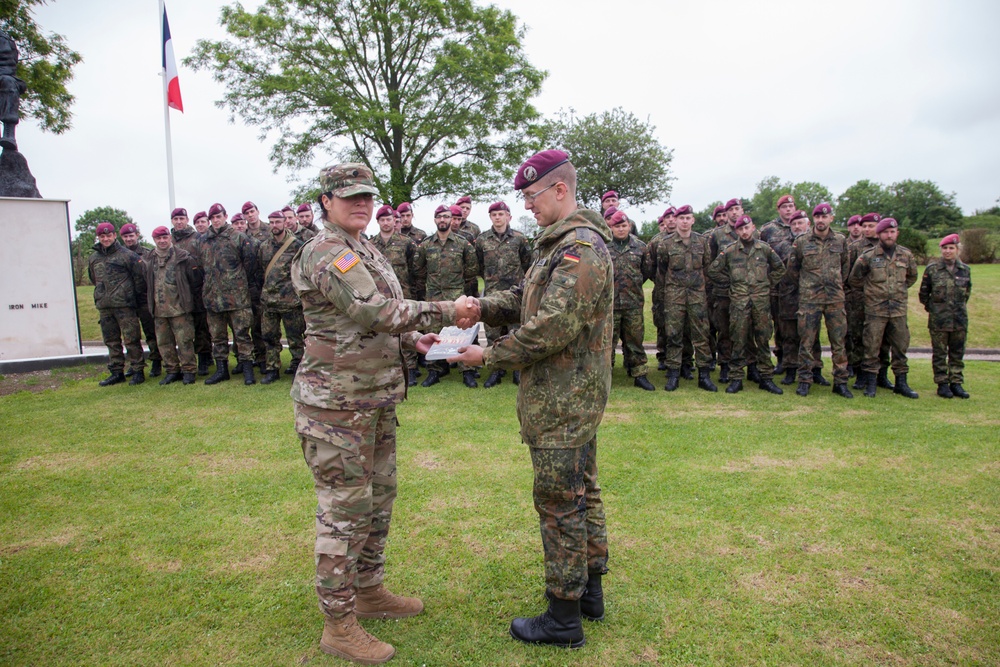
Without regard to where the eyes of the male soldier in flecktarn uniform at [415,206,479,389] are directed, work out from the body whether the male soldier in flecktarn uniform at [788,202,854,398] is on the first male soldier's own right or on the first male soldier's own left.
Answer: on the first male soldier's own left

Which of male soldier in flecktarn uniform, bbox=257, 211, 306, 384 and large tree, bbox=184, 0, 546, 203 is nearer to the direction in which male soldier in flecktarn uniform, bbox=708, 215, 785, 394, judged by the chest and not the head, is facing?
the male soldier in flecktarn uniform

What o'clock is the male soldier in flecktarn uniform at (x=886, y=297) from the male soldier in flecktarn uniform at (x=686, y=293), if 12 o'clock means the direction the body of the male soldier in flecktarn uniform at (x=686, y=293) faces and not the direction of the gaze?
the male soldier in flecktarn uniform at (x=886, y=297) is roughly at 9 o'clock from the male soldier in flecktarn uniform at (x=686, y=293).

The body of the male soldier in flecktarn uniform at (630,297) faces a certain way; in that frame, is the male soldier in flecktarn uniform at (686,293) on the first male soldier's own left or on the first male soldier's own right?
on the first male soldier's own left

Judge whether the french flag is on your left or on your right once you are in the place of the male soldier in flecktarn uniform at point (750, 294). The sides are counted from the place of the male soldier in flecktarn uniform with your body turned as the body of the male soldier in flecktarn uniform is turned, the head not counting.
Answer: on your right

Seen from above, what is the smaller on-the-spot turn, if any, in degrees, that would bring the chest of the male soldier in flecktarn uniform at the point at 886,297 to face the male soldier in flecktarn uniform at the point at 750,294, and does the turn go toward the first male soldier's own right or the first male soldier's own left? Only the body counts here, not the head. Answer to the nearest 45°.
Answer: approximately 90° to the first male soldier's own right

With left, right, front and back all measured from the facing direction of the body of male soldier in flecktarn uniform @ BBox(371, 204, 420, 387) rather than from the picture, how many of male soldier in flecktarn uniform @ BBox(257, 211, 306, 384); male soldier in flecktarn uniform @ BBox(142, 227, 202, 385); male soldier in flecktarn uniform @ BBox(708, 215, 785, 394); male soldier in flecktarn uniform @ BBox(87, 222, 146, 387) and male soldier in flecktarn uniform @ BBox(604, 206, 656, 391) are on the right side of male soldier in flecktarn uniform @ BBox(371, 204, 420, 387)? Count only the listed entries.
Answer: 3

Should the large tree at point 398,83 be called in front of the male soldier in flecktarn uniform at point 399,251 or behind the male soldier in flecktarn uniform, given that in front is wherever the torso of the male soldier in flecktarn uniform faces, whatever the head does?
behind

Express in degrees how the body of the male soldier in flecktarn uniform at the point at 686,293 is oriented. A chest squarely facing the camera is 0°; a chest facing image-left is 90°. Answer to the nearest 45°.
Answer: approximately 0°

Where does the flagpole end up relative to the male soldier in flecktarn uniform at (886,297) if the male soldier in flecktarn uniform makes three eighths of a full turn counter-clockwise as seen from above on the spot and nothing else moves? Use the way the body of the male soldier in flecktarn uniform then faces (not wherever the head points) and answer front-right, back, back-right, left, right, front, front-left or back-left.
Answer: back-left
